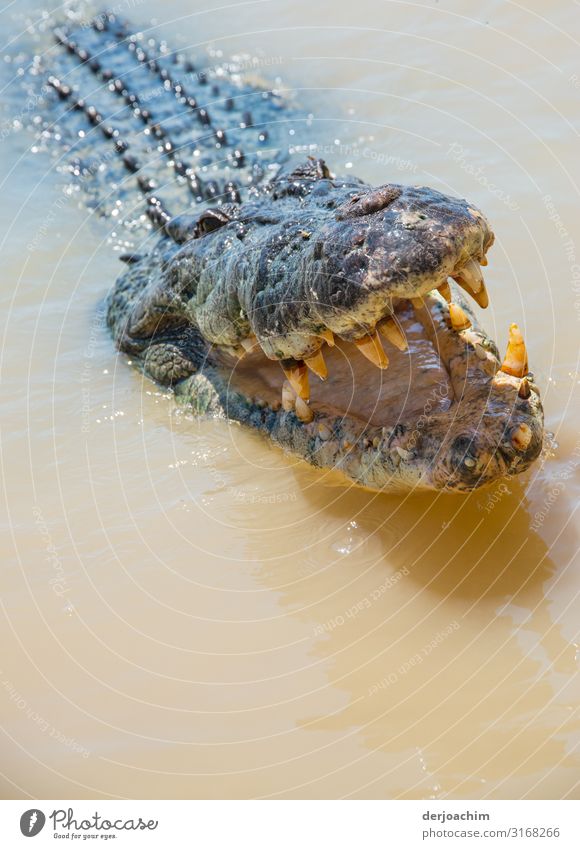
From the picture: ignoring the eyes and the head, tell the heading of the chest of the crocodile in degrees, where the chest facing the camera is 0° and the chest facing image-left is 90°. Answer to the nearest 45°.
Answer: approximately 315°
